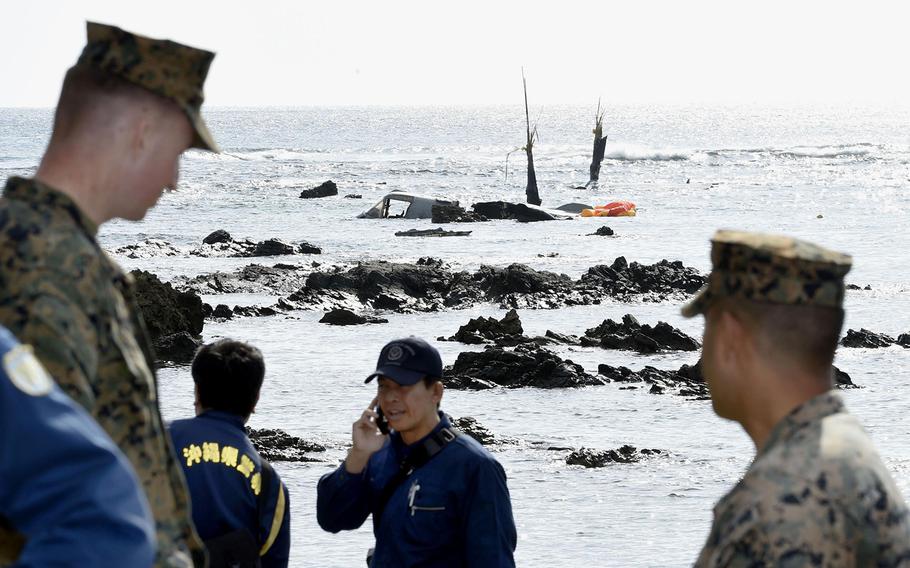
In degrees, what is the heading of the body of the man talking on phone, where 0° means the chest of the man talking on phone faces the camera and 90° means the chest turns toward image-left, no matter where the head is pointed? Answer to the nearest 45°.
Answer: approximately 45°

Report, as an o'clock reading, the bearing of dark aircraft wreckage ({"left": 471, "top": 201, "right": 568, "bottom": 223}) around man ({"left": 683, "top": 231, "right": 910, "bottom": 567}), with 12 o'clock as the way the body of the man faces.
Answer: The dark aircraft wreckage is roughly at 1 o'clock from the man.

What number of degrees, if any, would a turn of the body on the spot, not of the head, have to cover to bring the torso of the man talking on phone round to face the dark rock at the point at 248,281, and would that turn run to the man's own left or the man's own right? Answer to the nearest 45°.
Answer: approximately 135° to the man's own right

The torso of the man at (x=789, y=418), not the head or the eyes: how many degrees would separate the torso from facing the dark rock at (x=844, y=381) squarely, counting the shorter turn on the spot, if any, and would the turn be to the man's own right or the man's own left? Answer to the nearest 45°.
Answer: approximately 45° to the man's own right

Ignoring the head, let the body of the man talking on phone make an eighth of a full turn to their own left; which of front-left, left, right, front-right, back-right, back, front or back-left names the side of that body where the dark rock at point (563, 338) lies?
back

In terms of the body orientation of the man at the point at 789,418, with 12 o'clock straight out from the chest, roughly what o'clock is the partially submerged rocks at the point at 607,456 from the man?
The partially submerged rocks is roughly at 1 o'clock from the man.

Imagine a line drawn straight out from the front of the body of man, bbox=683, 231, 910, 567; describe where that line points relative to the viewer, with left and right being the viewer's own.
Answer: facing away from the viewer and to the left of the viewer

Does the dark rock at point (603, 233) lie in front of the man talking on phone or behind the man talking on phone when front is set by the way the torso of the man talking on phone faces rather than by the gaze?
behind

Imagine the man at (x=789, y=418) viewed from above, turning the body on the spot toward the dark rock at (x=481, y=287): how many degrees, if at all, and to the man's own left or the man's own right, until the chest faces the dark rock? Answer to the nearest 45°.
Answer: approximately 45° to the man's own right

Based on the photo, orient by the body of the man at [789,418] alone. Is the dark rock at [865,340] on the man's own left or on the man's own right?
on the man's own right

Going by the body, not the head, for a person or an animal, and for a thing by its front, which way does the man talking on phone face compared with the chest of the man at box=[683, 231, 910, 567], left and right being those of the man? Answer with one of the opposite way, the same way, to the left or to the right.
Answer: to the left

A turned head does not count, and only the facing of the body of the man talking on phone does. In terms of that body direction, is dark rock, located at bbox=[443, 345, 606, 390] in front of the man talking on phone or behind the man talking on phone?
behind

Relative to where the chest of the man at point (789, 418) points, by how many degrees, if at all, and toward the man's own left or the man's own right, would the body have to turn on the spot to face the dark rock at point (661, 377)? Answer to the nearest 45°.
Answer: approximately 45° to the man's own right
